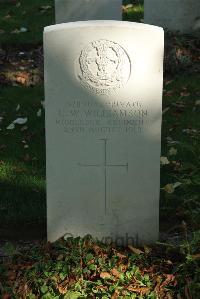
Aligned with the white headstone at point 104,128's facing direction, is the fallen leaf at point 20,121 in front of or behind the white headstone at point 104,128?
behind

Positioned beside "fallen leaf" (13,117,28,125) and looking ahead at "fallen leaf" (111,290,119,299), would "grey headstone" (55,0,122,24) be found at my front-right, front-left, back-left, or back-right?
back-left

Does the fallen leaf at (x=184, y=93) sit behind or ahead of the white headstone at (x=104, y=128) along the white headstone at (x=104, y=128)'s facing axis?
behind

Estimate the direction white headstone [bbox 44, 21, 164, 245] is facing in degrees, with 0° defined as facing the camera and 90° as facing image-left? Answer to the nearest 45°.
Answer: approximately 0°

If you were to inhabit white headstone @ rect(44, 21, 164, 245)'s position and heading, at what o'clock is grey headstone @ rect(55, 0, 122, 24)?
grey headstone @ rect(55, 0, 122, 24) is roughly at 6 o'clock from white headstone @ rect(44, 21, 164, 245).

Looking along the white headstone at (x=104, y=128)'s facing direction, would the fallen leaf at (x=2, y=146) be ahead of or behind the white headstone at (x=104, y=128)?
behind

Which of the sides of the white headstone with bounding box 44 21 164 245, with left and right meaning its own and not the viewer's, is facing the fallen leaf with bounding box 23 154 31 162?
back

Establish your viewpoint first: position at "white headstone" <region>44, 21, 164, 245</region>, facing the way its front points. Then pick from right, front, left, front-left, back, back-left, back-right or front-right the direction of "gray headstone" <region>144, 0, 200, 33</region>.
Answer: back
